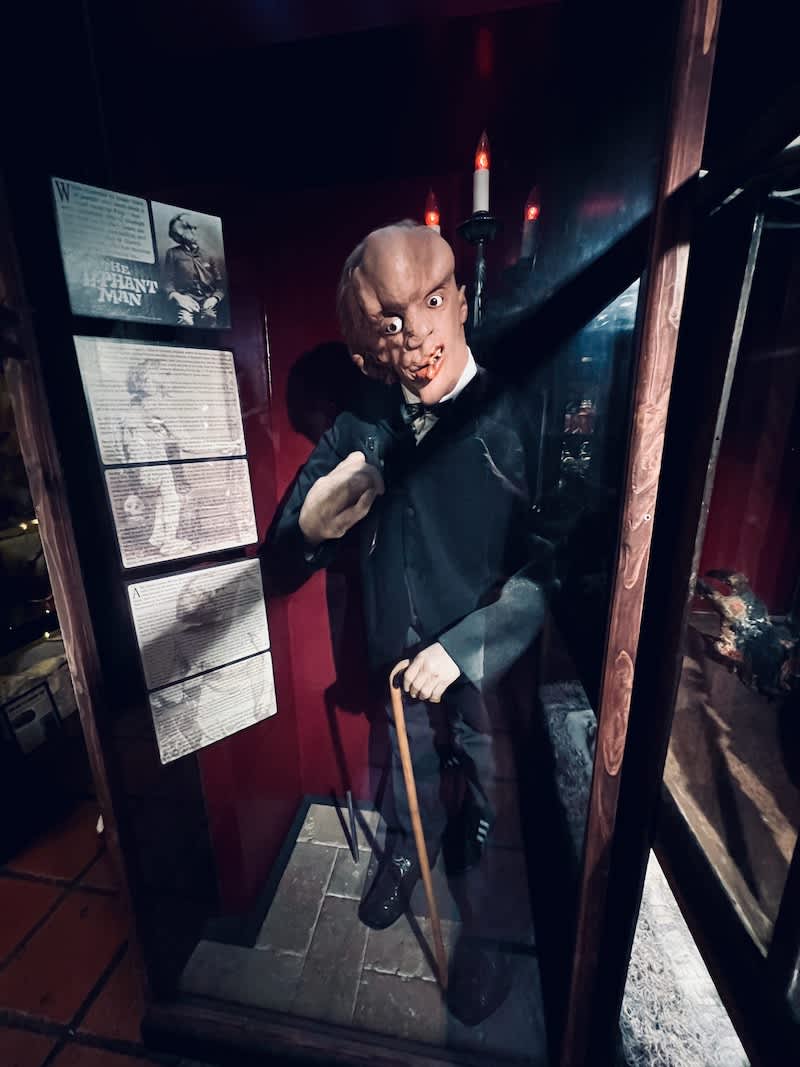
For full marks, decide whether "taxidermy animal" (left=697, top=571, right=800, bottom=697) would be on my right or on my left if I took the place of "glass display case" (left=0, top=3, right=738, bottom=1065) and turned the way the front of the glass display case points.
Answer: on my left

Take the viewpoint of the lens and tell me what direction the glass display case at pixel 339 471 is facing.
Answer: facing the viewer
